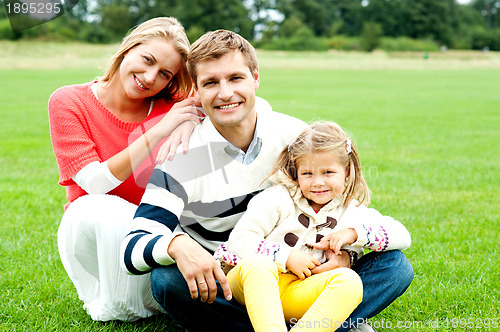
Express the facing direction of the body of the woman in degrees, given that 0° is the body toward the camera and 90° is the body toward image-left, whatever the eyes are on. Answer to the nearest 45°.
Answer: approximately 315°

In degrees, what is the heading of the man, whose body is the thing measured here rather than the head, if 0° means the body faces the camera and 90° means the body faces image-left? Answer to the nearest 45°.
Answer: approximately 0°

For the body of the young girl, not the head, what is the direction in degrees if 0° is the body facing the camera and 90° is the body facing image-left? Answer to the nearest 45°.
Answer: approximately 0°

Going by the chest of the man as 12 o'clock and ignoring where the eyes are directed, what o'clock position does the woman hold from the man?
The woman is roughly at 4 o'clock from the man.

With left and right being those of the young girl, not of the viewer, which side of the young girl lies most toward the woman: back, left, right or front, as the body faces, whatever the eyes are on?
right
